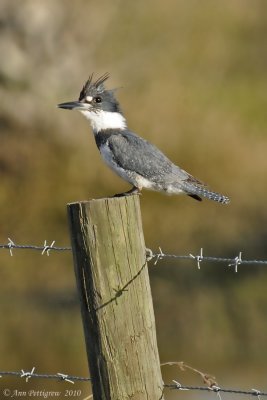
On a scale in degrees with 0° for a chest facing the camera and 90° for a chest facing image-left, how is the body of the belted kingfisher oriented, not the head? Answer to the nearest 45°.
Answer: approximately 90°
